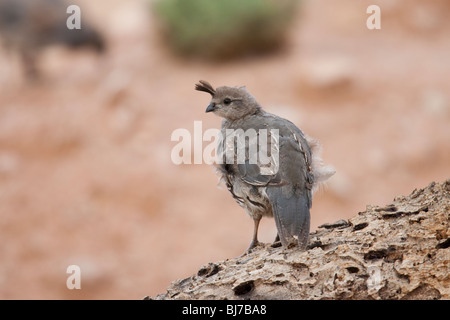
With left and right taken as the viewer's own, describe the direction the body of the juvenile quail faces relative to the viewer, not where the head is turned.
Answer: facing away from the viewer and to the left of the viewer
